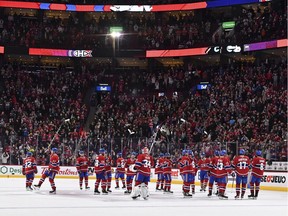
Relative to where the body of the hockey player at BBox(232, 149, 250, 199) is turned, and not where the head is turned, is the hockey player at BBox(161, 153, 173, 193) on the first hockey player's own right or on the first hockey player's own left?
on the first hockey player's own left

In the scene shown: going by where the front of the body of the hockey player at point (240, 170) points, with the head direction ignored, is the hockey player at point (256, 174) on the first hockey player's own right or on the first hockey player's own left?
on the first hockey player's own right

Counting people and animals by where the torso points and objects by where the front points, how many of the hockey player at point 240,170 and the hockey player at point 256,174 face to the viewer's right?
0

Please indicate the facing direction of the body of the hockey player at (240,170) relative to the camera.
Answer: away from the camera

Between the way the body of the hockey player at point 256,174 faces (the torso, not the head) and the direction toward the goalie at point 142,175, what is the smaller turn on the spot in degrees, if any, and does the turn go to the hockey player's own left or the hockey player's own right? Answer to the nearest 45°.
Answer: approximately 90° to the hockey player's own left

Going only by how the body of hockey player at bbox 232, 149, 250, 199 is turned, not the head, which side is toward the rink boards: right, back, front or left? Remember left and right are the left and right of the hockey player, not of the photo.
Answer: front

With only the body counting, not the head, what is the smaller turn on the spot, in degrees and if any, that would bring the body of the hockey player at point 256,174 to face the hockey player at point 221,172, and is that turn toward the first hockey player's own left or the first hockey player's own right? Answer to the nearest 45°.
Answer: approximately 90° to the first hockey player's own left

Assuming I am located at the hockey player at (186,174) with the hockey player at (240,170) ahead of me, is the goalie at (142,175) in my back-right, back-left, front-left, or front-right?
back-right

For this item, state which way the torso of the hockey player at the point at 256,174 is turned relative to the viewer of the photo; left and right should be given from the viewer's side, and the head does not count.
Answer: facing away from the viewer and to the left of the viewer

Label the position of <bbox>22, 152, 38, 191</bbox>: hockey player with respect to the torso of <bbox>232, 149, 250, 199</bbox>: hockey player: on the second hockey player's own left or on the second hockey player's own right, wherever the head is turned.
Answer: on the second hockey player's own left

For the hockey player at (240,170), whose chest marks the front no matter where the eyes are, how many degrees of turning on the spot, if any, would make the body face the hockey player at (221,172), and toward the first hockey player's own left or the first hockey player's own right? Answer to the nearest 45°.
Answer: approximately 135° to the first hockey player's own left

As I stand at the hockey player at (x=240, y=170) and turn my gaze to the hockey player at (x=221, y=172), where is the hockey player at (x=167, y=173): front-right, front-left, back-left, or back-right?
front-right
